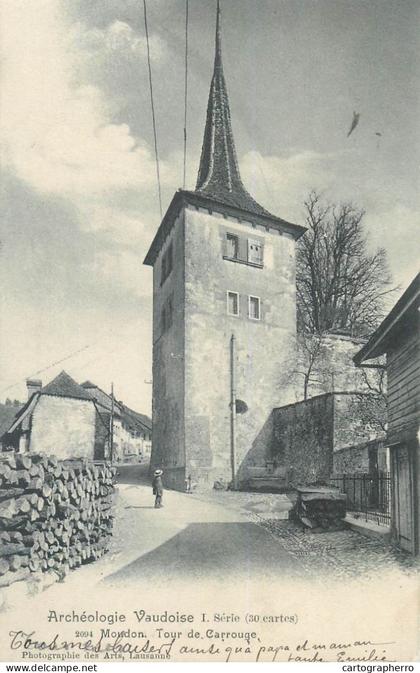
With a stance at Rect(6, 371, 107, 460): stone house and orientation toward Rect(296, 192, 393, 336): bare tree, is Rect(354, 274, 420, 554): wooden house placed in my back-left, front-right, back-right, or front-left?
front-right

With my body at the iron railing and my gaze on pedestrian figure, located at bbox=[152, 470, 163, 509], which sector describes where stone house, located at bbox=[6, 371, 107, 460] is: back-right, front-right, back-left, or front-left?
front-right

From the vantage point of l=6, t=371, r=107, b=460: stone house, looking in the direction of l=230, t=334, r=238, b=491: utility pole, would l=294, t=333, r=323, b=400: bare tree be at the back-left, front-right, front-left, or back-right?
front-left

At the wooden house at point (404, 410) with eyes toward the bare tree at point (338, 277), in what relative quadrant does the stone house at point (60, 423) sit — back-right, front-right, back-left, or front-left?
front-left
